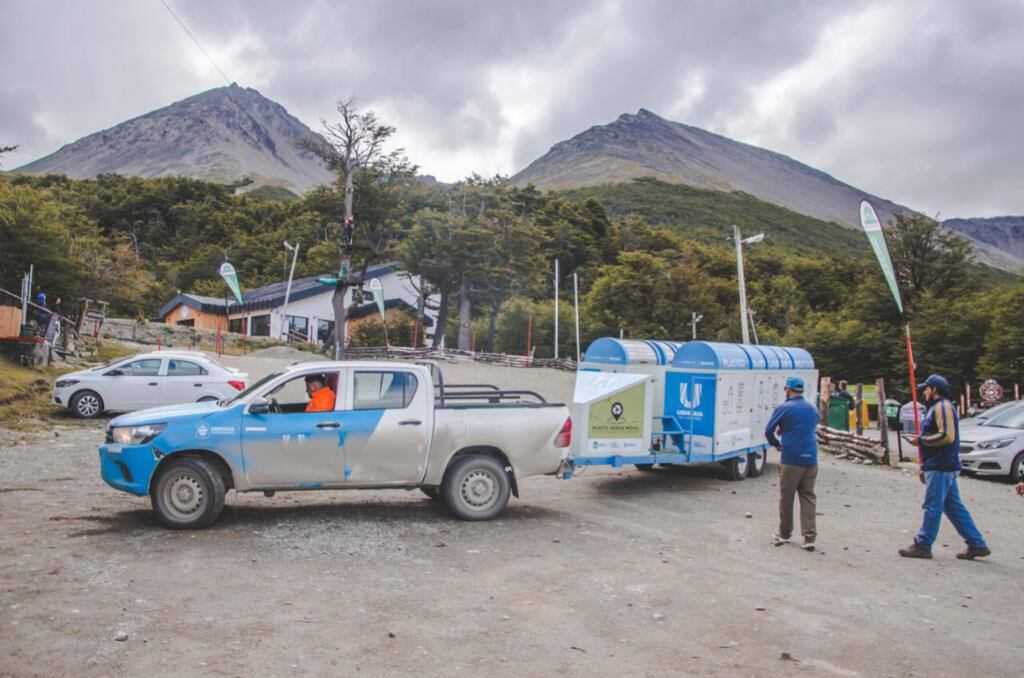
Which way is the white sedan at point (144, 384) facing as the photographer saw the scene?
facing to the left of the viewer

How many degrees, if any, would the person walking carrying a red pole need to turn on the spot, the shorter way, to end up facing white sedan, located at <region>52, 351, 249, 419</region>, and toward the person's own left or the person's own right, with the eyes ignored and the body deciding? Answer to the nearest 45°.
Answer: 0° — they already face it

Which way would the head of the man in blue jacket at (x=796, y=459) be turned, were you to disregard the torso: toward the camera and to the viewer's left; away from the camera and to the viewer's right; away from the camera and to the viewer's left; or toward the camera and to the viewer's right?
away from the camera and to the viewer's left

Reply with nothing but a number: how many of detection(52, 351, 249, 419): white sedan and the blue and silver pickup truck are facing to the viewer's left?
2

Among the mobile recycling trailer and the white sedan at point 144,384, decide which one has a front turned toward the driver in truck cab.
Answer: the mobile recycling trailer

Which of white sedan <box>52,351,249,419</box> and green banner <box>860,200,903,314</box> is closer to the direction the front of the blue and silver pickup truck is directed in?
the white sedan

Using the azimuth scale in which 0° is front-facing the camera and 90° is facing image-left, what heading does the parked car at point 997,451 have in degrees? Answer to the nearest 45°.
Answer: approximately 45°

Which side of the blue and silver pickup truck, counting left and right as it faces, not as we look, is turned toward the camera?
left

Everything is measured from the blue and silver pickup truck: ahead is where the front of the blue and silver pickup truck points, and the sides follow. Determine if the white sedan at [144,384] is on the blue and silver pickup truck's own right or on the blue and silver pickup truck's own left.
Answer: on the blue and silver pickup truck's own right
